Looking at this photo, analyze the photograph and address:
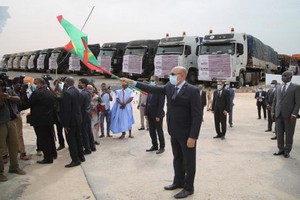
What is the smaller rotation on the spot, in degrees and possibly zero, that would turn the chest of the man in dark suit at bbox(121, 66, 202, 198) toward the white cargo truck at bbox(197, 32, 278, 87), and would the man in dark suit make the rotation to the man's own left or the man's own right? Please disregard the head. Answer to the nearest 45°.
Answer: approximately 135° to the man's own right

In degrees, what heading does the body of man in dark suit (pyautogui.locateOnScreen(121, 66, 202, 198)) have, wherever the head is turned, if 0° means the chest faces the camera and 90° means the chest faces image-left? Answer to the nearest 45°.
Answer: approximately 45°

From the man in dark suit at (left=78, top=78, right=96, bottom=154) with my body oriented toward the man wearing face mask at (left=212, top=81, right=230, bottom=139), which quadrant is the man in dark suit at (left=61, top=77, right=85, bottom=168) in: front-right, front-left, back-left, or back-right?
back-right

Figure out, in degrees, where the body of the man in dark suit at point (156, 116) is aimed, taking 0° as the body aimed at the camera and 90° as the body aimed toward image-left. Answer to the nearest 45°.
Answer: approximately 45°

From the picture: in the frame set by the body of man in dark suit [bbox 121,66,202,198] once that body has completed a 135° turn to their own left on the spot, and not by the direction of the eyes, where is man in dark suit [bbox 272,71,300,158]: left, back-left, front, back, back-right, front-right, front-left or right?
front-left
